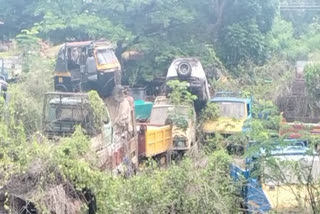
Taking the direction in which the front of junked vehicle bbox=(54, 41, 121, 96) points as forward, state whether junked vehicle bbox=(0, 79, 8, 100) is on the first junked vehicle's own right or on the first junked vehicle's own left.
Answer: on the first junked vehicle's own right

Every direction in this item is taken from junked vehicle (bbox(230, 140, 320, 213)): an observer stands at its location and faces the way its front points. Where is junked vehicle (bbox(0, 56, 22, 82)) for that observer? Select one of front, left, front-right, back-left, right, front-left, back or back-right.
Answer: back

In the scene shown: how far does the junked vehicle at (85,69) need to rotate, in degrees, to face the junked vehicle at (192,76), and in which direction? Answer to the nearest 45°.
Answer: approximately 45° to its left

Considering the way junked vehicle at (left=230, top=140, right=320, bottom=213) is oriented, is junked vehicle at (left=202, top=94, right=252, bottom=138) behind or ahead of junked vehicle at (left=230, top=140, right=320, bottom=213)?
behind

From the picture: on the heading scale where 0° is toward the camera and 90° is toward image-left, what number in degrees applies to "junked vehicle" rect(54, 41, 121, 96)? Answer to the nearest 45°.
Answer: approximately 315°
